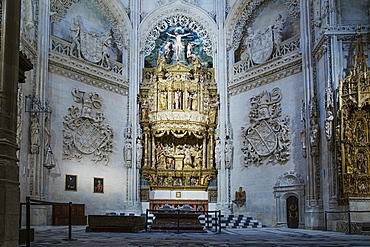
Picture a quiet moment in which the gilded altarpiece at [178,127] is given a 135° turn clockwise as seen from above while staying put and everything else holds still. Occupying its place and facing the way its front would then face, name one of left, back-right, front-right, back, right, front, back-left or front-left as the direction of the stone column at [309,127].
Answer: back

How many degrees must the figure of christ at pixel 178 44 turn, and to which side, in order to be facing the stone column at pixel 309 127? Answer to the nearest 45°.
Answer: approximately 45° to its left

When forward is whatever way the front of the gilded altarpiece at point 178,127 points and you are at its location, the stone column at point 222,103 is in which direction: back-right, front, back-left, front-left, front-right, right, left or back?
left

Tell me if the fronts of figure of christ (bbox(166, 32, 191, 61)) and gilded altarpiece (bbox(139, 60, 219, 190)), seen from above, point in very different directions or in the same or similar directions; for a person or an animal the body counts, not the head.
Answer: same or similar directions

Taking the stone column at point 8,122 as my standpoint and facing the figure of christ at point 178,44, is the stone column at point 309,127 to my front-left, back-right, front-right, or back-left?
front-right

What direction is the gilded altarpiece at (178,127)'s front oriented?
toward the camera

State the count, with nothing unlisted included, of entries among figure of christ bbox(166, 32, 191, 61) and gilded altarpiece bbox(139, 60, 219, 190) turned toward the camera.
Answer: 2

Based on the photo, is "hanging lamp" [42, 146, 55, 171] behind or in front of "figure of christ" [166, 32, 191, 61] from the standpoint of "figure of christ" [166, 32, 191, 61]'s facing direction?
in front

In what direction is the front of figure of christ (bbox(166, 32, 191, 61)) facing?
toward the camera

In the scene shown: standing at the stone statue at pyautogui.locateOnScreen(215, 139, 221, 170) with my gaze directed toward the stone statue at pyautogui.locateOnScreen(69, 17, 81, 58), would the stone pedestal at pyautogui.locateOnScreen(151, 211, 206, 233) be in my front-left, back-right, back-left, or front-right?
front-left
